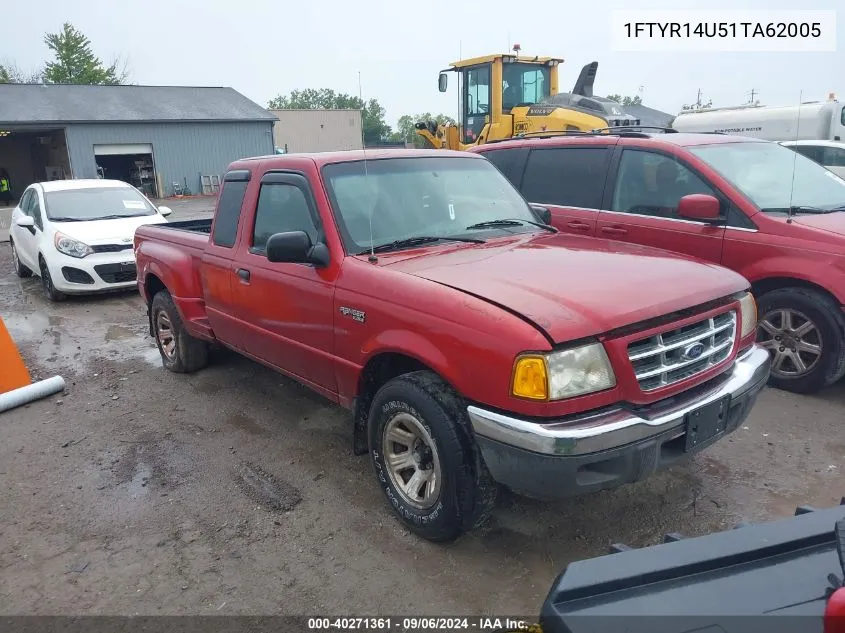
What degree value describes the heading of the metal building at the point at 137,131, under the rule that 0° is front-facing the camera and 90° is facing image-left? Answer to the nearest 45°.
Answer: approximately 0°

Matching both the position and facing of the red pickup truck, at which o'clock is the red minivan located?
The red minivan is roughly at 9 o'clock from the red pickup truck.

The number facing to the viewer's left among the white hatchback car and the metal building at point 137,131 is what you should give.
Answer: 0

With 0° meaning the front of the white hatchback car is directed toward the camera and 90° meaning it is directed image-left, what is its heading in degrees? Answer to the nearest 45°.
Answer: approximately 315°

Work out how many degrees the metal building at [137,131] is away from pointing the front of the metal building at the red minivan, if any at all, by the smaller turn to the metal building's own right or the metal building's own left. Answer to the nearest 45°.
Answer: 0° — it already faces it

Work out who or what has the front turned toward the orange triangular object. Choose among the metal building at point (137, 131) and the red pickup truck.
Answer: the metal building

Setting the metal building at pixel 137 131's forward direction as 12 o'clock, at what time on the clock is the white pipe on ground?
The white pipe on ground is roughly at 12 o'clock from the metal building.

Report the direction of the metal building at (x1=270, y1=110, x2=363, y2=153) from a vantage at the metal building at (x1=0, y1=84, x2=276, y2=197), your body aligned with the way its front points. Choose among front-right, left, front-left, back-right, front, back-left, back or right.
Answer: back-left

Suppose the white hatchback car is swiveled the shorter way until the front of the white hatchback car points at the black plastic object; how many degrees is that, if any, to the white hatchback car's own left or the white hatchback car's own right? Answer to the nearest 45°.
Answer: approximately 45° to the white hatchback car's own right

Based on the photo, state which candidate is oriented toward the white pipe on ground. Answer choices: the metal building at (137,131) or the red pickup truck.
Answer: the metal building

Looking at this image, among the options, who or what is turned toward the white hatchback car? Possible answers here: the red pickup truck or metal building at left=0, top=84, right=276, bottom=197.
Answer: the metal building

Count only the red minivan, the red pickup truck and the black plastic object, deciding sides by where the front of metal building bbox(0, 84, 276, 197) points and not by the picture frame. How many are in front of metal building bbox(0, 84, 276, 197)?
3
